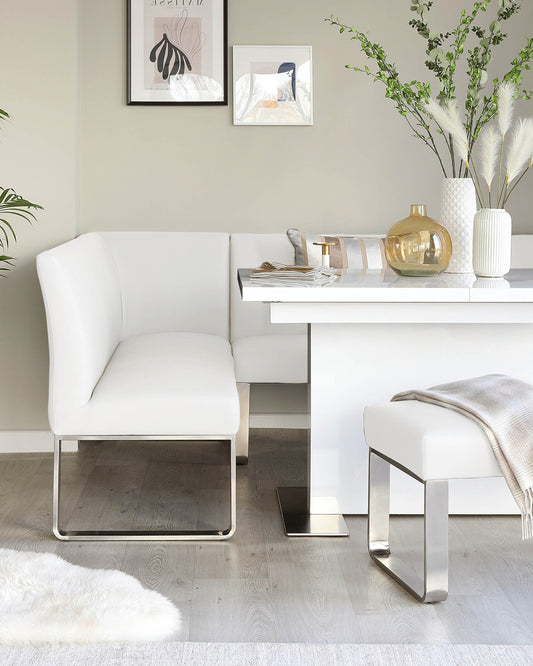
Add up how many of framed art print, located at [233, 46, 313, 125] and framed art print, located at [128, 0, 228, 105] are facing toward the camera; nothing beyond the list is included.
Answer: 2

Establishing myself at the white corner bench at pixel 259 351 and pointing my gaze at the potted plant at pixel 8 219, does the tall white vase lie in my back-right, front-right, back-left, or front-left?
back-left

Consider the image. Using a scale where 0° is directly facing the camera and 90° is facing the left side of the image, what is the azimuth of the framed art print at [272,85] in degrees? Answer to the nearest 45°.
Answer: approximately 0°

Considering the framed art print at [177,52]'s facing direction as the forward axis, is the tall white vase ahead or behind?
ahead
